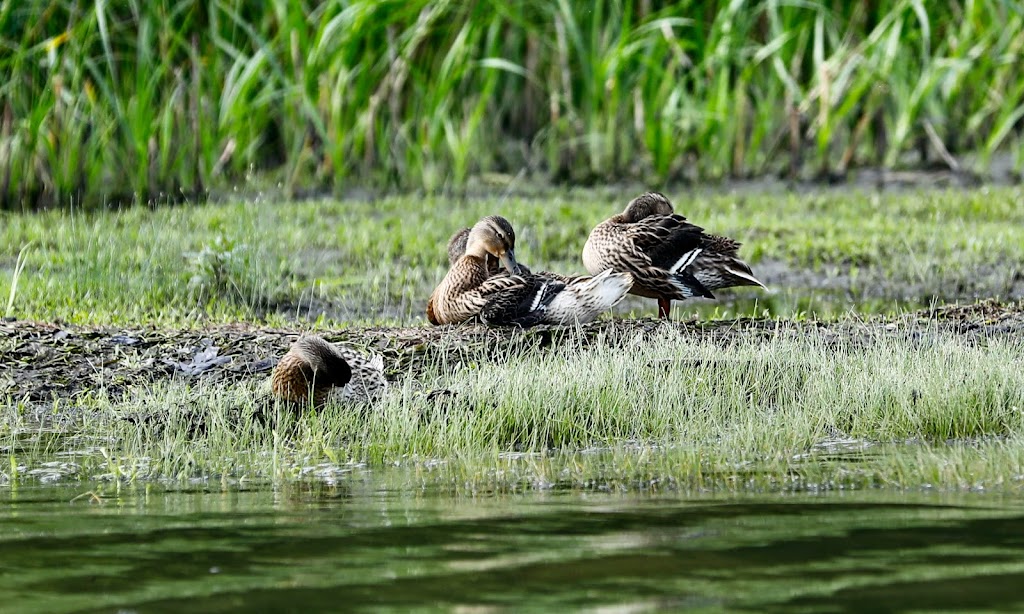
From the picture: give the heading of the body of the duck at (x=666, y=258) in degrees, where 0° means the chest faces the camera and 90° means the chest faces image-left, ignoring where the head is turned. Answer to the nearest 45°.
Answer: approximately 90°

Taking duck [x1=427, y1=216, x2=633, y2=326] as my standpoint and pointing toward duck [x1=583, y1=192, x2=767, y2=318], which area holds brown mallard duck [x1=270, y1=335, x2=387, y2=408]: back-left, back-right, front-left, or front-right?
back-right

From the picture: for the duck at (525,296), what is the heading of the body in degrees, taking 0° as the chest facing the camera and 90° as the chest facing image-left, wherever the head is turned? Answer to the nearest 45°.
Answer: approximately 90°

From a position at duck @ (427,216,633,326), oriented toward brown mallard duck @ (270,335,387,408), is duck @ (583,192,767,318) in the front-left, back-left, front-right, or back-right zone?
back-left

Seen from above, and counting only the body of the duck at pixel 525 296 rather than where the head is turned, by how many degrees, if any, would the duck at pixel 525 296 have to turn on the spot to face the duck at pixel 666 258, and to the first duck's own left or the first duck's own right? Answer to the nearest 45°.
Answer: approximately 135° to the first duck's own right

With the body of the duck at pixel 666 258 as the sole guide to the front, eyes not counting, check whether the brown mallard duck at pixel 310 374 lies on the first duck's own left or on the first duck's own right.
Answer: on the first duck's own left

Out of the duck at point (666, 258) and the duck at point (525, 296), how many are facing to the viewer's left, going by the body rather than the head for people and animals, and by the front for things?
2

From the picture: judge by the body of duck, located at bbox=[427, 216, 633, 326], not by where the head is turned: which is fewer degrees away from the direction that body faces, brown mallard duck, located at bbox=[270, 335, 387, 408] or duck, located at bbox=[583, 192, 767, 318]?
the brown mallard duck

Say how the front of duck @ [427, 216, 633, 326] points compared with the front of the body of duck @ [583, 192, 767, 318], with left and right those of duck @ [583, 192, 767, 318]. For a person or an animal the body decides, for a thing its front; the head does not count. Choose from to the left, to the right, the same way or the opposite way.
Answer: the same way

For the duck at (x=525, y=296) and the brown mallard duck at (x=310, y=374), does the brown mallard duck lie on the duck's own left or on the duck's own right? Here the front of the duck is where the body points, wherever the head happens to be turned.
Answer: on the duck's own left
